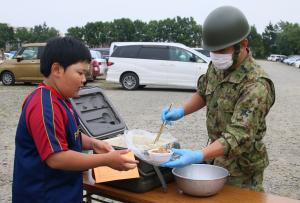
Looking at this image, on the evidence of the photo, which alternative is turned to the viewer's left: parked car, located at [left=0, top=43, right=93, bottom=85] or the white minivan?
the parked car

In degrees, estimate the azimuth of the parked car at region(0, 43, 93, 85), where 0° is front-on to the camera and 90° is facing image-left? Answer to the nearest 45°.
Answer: approximately 90°

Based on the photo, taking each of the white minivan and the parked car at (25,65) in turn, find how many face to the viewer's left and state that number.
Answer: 1

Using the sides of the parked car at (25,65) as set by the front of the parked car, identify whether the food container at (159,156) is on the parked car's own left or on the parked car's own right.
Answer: on the parked car's own left

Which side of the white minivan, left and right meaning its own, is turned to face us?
right

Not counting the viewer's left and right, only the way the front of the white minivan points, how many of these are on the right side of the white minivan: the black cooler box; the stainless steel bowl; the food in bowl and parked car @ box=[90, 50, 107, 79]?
3

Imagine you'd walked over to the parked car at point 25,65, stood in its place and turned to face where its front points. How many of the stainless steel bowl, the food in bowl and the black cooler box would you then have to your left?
3

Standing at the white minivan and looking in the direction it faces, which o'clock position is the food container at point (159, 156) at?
The food container is roughly at 3 o'clock from the white minivan.

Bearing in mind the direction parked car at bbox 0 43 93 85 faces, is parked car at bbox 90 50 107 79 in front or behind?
behind

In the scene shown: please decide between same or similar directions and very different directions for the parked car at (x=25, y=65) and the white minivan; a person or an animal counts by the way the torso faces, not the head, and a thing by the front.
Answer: very different directions

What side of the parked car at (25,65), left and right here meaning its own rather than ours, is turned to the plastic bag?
left

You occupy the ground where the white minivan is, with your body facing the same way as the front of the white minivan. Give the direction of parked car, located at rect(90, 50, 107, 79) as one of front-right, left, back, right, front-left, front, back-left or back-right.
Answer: back-left
